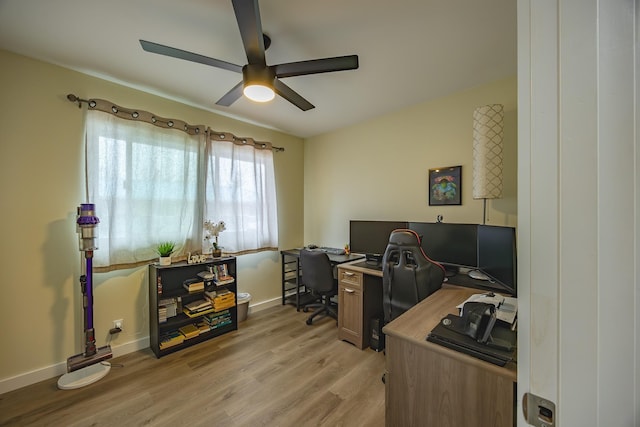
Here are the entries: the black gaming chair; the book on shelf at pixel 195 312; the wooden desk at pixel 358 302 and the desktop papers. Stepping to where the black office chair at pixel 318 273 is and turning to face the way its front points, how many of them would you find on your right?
3

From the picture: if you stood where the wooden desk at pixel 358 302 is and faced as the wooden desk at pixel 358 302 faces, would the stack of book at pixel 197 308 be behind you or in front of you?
in front

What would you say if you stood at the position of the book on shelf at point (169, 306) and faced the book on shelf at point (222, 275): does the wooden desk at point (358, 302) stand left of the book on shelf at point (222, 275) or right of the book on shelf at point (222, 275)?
right

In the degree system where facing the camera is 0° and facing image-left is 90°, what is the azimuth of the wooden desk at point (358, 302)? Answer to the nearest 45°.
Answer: approximately 45°

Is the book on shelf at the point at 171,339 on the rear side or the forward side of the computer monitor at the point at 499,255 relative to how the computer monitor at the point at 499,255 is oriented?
on the forward side

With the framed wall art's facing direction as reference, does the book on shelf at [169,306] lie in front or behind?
in front

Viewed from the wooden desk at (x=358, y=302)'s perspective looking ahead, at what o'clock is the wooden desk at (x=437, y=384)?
the wooden desk at (x=437, y=384) is roughly at 10 o'clock from the wooden desk at (x=358, y=302).

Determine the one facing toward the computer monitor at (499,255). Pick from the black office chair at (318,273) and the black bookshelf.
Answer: the black bookshelf

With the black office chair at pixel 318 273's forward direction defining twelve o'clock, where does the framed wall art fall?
The framed wall art is roughly at 2 o'clock from the black office chair.

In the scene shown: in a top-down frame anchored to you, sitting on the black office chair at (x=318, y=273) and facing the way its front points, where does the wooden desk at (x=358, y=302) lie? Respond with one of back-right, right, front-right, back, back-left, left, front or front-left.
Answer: right

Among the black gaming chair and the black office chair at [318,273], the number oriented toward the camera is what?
0

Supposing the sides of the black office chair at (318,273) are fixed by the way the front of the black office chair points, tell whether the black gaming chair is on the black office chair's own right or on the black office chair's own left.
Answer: on the black office chair's own right

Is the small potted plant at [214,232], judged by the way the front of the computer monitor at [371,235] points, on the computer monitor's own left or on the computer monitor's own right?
on the computer monitor's own right
